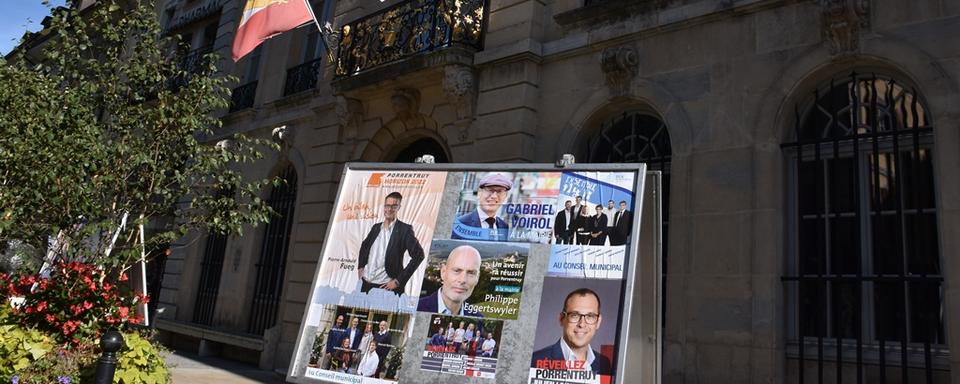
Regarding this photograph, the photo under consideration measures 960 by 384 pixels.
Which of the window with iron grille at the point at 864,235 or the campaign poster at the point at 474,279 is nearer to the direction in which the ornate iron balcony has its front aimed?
the campaign poster

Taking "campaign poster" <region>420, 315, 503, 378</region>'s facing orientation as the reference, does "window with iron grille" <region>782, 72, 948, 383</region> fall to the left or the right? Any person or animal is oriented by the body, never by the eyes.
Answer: on its left

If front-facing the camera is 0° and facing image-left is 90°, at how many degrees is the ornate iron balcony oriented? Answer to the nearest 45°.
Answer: approximately 45°

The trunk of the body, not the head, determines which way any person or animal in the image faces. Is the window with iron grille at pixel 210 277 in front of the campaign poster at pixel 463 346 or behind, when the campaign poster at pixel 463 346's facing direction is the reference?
behind

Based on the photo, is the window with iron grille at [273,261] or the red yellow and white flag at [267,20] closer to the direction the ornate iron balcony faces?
the red yellow and white flag

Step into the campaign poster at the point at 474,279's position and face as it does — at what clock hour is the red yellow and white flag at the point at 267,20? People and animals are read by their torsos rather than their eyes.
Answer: The red yellow and white flag is roughly at 5 o'clock from the campaign poster.

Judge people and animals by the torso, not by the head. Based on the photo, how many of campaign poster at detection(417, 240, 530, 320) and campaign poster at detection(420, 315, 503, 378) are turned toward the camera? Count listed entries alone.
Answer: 2

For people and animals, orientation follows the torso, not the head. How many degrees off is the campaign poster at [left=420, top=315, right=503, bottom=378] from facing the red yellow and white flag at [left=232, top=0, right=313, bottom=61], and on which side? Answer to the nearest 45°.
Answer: approximately 135° to its right
